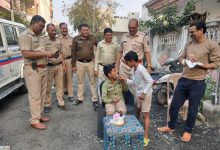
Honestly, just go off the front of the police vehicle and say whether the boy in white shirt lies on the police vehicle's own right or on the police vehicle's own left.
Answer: on the police vehicle's own left

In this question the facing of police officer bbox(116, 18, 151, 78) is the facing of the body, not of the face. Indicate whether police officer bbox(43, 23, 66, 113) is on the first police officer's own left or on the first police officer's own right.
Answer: on the first police officer's own right

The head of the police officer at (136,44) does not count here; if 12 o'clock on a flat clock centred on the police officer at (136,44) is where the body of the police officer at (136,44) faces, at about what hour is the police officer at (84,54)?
the police officer at (84,54) is roughly at 4 o'clock from the police officer at (136,44).

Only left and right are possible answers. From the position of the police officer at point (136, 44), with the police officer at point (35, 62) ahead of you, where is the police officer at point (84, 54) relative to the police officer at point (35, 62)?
right

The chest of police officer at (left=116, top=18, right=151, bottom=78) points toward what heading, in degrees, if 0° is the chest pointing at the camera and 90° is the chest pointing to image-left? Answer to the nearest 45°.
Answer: approximately 0°

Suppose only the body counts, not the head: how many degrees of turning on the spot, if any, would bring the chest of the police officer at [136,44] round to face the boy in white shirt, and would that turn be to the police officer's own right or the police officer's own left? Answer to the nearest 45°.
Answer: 0° — they already face them

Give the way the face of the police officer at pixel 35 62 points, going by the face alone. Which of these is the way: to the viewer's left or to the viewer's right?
to the viewer's right

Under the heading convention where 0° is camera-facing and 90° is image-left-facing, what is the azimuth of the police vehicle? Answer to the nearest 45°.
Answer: approximately 45°

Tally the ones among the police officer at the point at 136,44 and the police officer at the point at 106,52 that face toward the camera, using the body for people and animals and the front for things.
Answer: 2

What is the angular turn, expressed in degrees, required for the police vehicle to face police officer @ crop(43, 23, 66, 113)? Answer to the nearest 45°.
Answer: approximately 90° to its left
